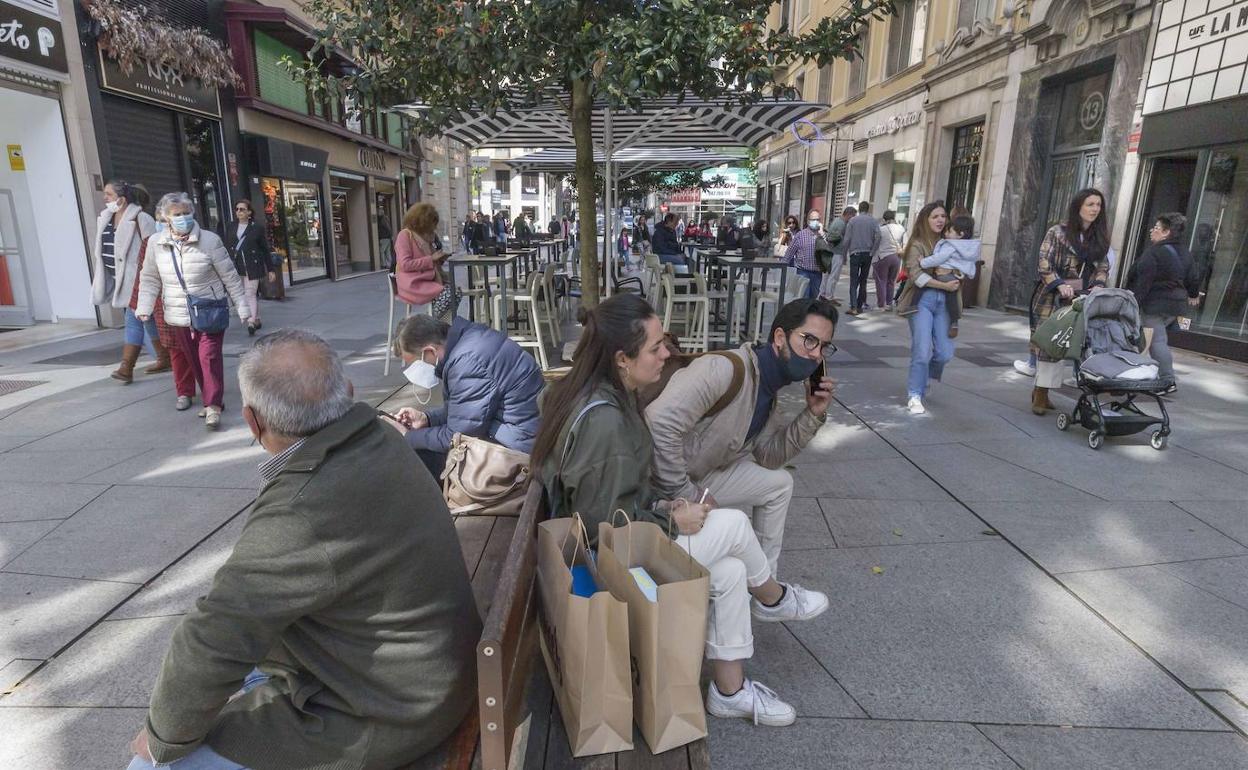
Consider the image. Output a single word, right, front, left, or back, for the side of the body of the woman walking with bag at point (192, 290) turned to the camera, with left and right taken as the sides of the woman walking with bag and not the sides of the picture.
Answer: front

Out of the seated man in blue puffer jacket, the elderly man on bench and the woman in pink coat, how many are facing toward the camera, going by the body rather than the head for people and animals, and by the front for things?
0

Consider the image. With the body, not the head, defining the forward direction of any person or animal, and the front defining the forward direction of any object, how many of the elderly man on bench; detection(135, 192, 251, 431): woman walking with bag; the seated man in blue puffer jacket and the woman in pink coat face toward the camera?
1

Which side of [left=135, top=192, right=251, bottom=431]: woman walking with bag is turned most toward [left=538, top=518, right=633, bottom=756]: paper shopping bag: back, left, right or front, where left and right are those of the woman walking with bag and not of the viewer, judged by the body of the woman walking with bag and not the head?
front

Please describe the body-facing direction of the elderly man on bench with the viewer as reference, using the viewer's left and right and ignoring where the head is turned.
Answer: facing away from the viewer and to the left of the viewer

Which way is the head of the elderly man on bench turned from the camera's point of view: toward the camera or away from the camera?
away from the camera

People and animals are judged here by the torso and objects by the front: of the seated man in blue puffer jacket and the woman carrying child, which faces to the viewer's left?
the seated man in blue puffer jacket

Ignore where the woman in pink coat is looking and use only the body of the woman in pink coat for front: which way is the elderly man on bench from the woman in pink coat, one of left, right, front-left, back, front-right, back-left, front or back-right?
right

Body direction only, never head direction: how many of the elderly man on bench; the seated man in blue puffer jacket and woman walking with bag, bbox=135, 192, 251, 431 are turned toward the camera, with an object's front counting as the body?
1

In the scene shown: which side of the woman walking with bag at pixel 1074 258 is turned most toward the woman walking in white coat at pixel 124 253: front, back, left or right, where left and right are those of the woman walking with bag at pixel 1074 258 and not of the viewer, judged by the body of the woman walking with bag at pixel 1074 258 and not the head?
right

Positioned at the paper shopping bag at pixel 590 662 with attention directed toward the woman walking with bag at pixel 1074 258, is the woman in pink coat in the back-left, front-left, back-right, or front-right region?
front-left

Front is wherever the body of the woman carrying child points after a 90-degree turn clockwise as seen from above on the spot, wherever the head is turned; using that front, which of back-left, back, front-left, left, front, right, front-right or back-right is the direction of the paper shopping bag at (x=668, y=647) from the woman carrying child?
front-left

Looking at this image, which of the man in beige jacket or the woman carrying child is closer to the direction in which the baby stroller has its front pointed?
the man in beige jacket

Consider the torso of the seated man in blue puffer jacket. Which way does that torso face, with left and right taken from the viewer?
facing to the left of the viewer

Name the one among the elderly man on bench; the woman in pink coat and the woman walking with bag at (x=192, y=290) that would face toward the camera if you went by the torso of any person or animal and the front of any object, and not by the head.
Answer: the woman walking with bag

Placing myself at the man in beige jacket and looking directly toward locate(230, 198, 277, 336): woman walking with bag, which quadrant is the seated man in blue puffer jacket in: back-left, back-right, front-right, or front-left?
front-left

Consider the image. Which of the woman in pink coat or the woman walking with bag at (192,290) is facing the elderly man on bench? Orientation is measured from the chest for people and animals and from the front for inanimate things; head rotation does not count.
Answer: the woman walking with bag

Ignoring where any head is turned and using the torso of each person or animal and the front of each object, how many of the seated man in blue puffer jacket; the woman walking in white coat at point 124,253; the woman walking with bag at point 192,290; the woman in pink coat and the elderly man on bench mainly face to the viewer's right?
1

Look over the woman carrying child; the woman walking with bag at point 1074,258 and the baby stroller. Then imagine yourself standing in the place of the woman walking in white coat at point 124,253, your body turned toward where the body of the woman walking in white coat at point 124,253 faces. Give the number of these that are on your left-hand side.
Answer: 3
